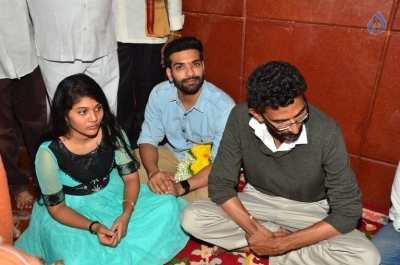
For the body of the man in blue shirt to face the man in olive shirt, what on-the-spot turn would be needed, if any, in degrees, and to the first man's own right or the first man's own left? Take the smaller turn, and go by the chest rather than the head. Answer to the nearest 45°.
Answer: approximately 45° to the first man's own left

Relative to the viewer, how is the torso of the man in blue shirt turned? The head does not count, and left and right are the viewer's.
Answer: facing the viewer

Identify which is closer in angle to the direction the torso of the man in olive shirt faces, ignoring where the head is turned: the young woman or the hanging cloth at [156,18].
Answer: the young woman

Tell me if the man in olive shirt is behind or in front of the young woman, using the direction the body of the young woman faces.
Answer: in front

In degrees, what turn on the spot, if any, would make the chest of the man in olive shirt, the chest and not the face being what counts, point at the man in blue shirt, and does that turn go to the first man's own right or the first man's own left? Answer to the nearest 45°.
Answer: approximately 135° to the first man's own right

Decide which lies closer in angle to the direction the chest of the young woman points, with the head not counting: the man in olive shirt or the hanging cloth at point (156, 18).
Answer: the man in olive shirt

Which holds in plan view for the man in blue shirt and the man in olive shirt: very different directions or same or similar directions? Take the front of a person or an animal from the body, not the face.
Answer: same or similar directions

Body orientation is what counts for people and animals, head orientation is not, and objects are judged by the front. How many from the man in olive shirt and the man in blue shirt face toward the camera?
2

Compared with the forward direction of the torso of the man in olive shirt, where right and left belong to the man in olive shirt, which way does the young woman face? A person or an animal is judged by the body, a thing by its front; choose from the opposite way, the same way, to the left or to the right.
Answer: to the left

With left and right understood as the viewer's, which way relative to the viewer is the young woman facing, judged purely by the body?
facing the viewer and to the right of the viewer

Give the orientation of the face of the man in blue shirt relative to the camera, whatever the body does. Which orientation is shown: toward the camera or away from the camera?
toward the camera

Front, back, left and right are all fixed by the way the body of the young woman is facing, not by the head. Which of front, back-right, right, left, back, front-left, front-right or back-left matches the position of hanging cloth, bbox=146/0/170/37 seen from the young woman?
left

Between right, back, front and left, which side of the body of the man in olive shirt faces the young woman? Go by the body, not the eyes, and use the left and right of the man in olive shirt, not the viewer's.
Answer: right

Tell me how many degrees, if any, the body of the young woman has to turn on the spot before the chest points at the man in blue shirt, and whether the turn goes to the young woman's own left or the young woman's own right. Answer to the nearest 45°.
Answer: approximately 90° to the young woman's own left

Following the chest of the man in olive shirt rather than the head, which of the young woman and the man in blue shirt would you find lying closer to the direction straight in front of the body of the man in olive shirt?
the young woman
